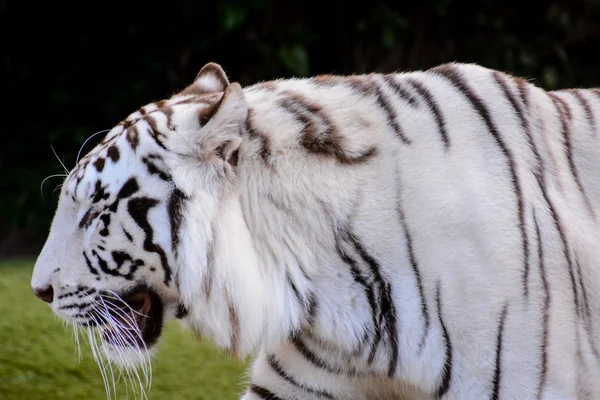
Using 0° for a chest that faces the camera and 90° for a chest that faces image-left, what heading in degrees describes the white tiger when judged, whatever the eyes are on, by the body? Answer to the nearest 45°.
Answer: approximately 90°
